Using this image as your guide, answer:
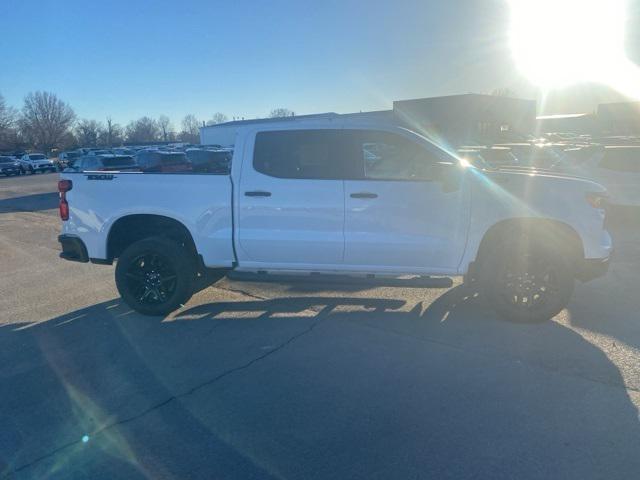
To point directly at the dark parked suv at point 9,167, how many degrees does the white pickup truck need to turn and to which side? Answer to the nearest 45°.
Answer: approximately 135° to its left

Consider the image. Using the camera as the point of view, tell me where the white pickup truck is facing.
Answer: facing to the right of the viewer

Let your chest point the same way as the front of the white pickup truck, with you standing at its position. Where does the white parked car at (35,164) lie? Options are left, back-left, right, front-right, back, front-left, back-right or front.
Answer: back-left
